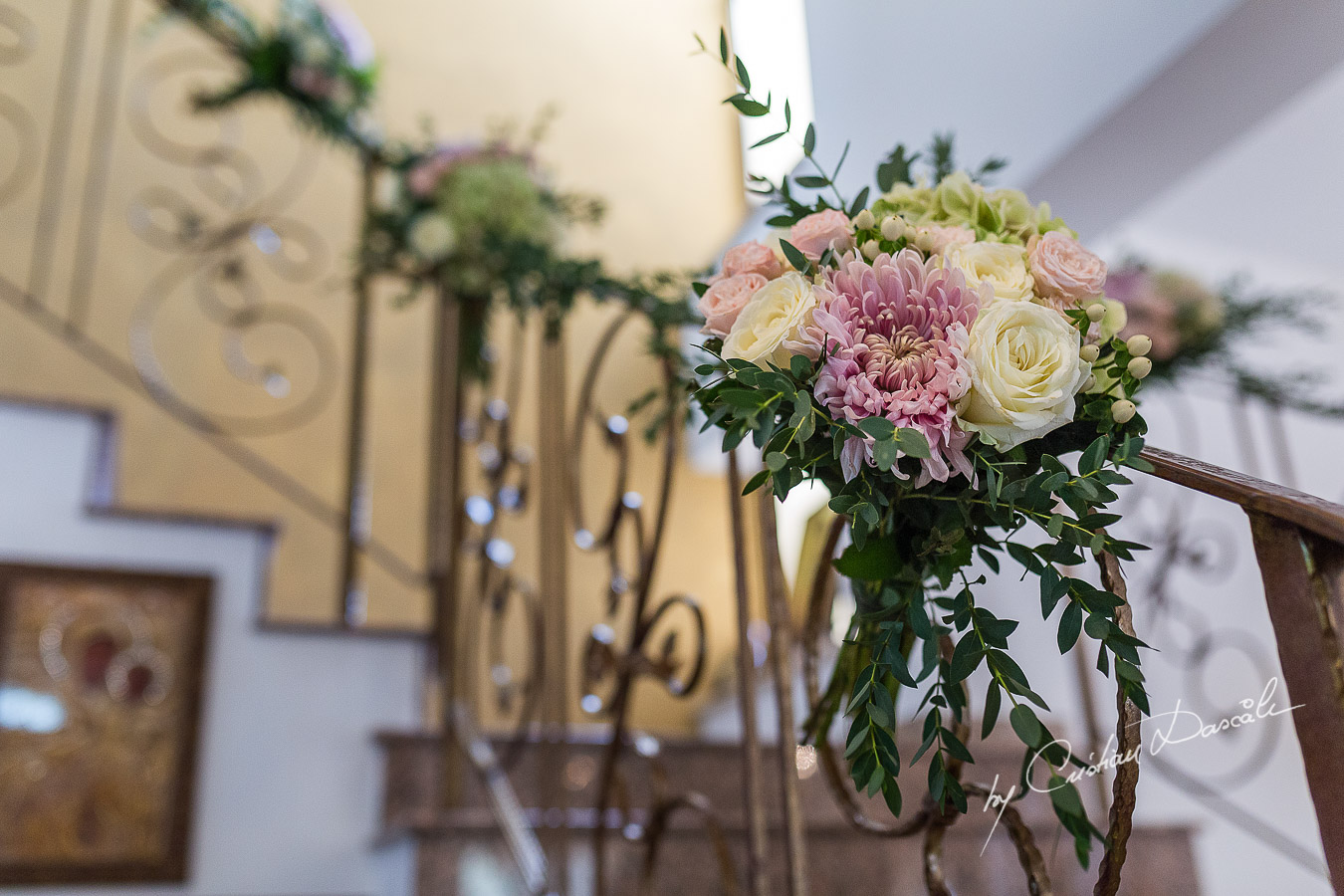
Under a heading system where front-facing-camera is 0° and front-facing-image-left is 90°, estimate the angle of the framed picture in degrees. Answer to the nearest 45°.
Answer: approximately 0°

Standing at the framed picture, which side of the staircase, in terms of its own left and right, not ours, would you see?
right

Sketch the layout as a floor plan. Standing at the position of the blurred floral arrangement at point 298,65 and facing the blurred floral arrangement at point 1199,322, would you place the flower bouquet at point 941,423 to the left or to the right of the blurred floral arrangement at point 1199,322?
right

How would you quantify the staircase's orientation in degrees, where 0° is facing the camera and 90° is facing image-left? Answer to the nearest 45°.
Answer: approximately 0°
